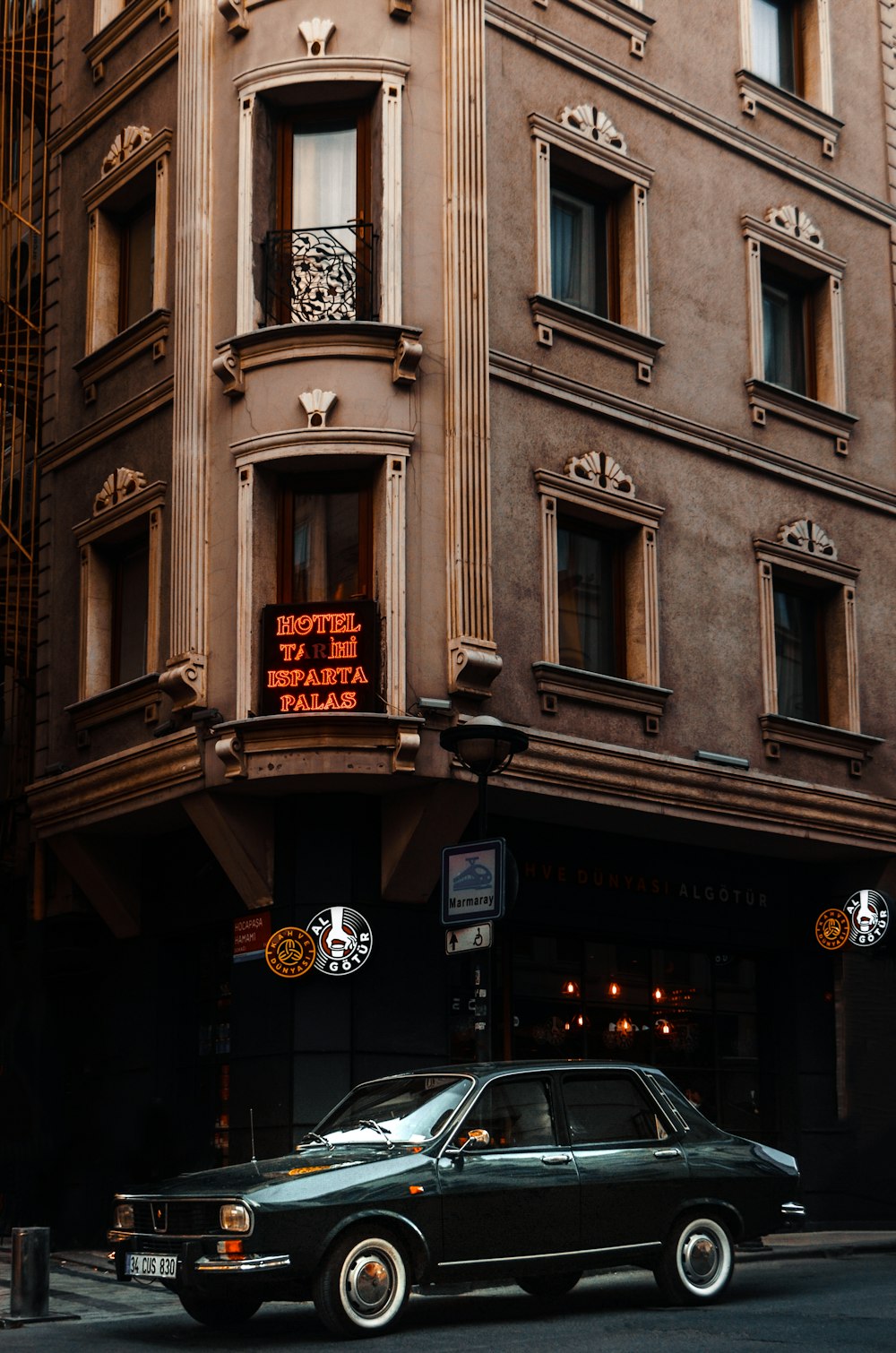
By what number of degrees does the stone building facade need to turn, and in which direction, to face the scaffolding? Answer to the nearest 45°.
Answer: approximately 135° to its right

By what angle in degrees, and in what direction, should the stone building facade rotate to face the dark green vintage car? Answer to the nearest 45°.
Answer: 0° — it already faces it

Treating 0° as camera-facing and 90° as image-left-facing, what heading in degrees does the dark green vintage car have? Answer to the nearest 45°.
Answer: approximately 45°

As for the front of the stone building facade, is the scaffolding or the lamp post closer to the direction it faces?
the lamp post

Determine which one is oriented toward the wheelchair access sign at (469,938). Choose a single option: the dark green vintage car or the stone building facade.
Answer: the stone building facade

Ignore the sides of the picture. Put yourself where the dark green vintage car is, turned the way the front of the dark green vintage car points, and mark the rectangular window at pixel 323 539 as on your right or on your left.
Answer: on your right

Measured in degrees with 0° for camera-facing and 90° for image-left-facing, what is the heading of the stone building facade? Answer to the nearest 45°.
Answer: approximately 0°

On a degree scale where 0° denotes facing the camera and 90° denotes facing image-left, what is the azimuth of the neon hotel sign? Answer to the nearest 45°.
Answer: approximately 0°
